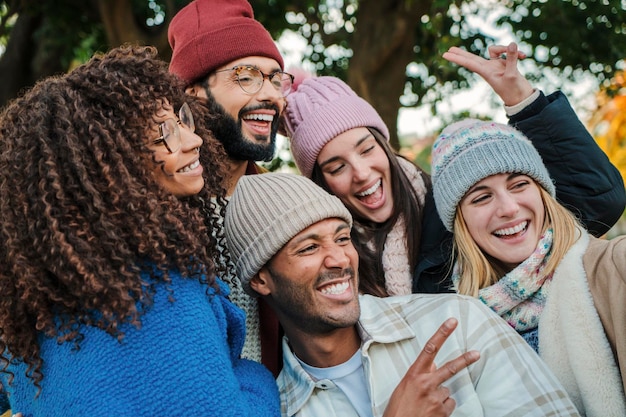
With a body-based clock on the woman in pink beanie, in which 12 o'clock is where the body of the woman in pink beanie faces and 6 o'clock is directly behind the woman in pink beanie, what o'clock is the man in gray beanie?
The man in gray beanie is roughly at 12 o'clock from the woman in pink beanie.

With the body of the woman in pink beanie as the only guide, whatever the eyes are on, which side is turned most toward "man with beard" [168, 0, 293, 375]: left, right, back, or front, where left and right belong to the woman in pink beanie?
right

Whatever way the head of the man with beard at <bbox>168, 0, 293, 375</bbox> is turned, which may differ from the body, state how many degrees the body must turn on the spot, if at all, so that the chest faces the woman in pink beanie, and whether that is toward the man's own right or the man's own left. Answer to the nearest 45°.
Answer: approximately 45° to the man's own left

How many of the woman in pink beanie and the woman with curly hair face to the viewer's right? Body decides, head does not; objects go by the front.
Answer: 1

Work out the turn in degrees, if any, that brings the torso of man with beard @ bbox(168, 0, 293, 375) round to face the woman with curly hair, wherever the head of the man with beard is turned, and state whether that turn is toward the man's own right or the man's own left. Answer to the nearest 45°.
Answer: approximately 45° to the man's own right

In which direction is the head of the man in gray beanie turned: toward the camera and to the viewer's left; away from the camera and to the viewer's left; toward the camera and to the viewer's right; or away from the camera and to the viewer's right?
toward the camera and to the viewer's right

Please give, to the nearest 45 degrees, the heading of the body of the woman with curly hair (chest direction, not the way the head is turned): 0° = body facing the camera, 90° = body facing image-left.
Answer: approximately 270°

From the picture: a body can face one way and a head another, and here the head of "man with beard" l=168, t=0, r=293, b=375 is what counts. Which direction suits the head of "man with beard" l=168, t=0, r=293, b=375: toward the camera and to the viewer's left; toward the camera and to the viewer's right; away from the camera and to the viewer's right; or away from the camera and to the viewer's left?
toward the camera and to the viewer's right

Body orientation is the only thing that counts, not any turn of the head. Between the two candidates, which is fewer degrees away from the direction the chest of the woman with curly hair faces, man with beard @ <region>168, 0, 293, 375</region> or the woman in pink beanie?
the woman in pink beanie
